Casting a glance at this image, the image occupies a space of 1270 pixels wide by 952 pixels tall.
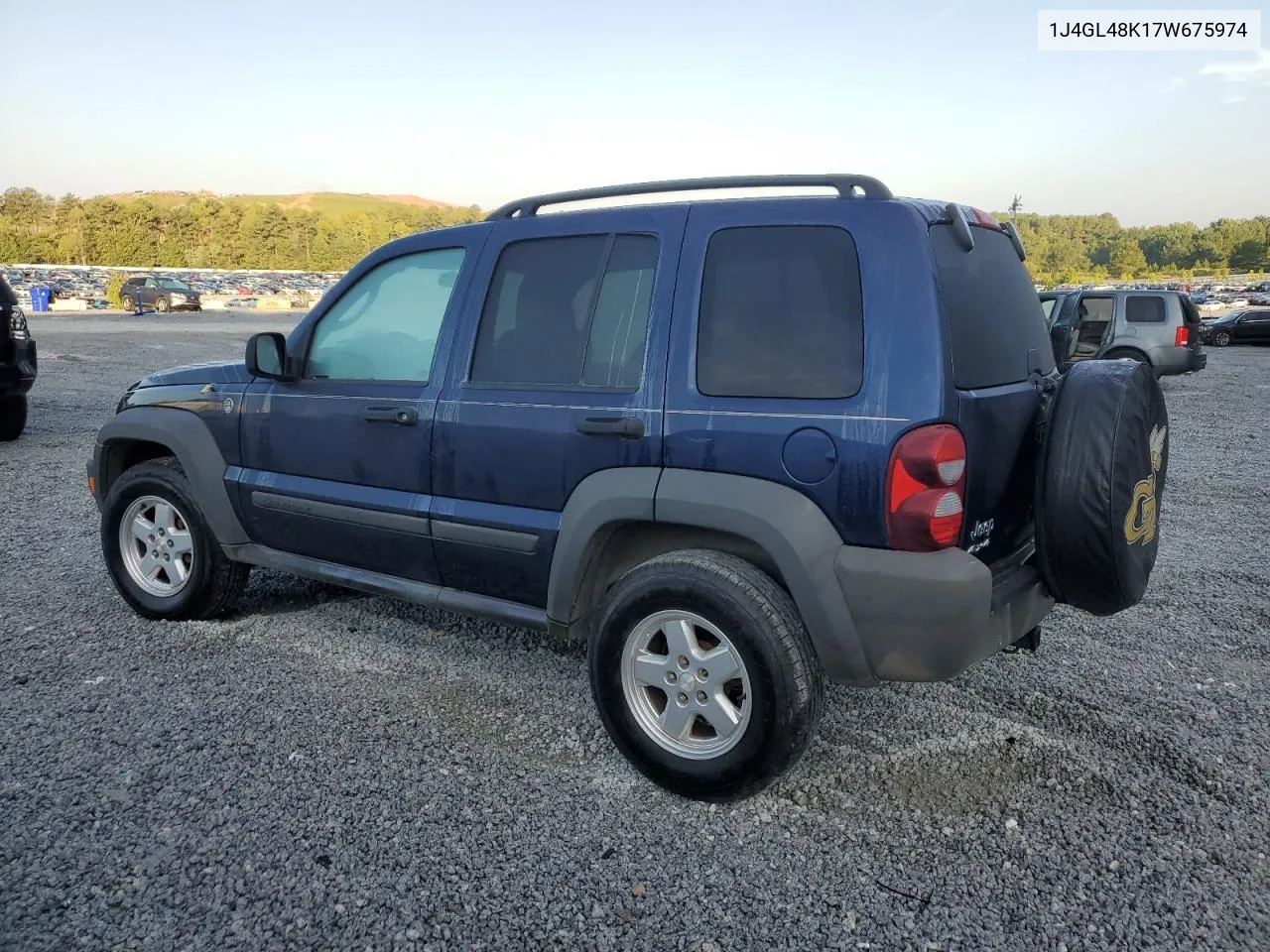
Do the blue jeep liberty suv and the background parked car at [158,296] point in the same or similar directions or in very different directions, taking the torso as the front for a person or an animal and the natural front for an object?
very different directions

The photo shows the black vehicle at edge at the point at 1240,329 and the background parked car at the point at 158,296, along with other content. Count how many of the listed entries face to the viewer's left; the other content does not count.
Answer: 1

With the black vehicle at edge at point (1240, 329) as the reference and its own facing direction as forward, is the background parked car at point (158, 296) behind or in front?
in front

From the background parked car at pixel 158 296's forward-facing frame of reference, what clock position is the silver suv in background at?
The silver suv in background is roughly at 1 o'clock from the background parked car.

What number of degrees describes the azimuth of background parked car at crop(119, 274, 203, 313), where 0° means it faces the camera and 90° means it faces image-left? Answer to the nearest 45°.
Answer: approximately 315°

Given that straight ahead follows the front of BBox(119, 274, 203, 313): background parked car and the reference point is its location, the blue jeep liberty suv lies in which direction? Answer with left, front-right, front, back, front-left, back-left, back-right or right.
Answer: front-right

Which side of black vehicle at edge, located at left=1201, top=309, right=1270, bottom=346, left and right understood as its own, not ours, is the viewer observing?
left

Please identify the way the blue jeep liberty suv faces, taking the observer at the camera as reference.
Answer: facing away from the viewer and to the left of the viewer

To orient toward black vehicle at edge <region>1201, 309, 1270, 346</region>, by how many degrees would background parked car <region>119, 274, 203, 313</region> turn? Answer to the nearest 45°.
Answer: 0° — it already faces it

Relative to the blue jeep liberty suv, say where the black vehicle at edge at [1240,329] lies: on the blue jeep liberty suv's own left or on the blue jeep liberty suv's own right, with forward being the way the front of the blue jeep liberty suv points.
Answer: on the blue jeep liberty suv's own right

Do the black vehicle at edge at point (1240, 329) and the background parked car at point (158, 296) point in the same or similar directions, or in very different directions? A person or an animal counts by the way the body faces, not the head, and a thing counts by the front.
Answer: very different directions
